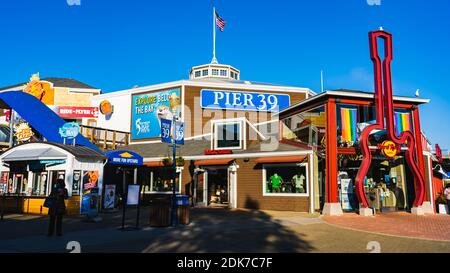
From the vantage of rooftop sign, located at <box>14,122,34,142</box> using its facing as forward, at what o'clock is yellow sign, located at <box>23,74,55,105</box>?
The yellow sign is roughly at 6 o'clock from the rooftop sign.

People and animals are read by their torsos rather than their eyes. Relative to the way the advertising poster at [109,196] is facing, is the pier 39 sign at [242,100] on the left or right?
on its left

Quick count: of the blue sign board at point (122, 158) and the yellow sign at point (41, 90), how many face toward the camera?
2

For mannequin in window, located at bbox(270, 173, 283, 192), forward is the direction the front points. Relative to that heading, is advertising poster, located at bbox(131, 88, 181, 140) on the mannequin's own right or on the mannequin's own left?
on the mannequin's own right

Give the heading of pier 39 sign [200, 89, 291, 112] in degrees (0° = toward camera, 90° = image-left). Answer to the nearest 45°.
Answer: approximately 0°
